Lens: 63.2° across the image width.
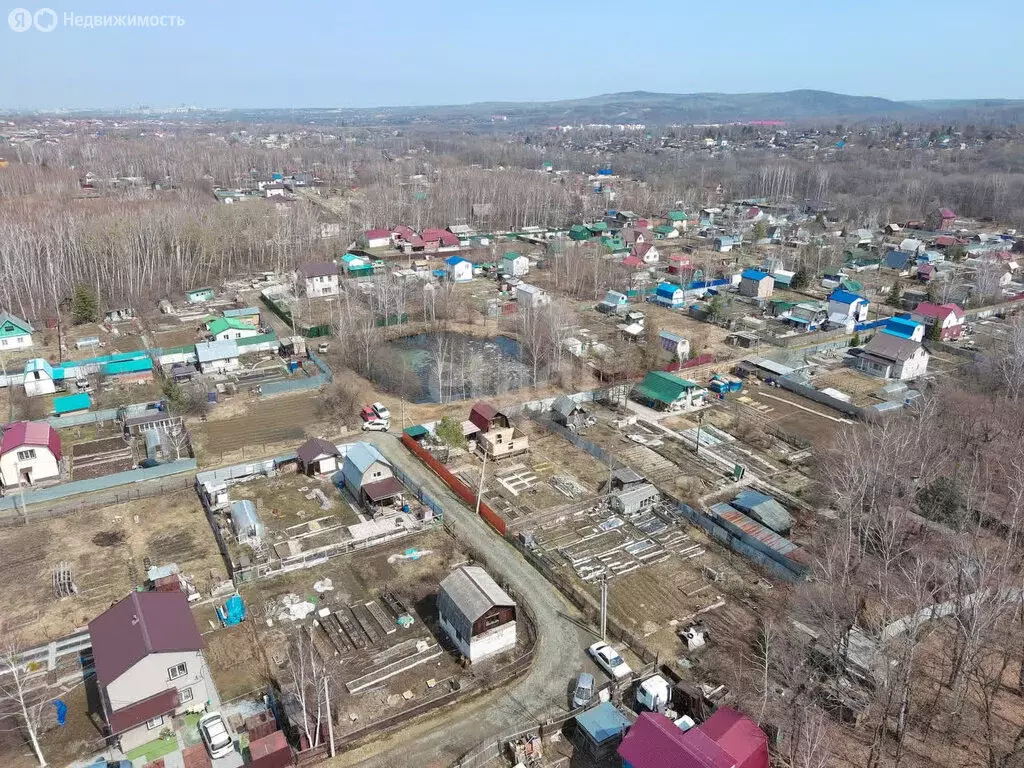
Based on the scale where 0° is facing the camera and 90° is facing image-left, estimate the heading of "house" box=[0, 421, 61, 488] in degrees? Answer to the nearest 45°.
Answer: approximately 0°

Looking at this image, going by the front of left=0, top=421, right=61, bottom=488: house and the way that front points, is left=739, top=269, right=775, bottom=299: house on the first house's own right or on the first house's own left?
on the first house's own left

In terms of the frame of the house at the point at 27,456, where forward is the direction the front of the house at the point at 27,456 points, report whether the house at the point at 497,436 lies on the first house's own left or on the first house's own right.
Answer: on the first house's own left

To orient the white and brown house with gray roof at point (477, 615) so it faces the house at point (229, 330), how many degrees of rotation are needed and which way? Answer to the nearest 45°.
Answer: approximately 180°

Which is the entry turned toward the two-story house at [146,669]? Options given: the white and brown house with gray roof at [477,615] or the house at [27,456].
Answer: the house

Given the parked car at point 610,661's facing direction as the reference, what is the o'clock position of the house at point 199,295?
The house is roughly at 6 o'clock from the parked car.

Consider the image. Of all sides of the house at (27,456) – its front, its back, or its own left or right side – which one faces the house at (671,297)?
left

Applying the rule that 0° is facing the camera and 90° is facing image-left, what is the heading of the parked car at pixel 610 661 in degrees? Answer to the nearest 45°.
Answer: approximately 315°

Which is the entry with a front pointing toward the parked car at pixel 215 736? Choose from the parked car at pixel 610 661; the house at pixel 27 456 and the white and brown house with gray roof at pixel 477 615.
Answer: the house

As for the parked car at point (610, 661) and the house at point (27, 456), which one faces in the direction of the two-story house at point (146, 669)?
the house
